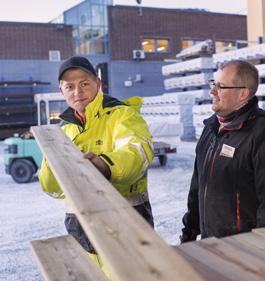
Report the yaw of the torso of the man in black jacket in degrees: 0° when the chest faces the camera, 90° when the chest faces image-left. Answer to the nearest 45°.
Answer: approximately 45°

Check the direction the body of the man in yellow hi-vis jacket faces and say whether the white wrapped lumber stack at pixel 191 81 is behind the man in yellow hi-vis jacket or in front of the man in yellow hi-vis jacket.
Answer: behind

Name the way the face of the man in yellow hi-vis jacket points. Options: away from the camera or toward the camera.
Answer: toward the camera

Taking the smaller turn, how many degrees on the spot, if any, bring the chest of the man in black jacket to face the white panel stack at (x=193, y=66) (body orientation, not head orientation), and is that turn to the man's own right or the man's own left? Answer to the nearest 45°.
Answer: approximately 135° to the man's own right

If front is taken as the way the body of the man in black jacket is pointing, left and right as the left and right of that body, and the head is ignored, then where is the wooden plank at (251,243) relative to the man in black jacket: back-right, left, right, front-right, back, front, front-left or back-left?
front-left

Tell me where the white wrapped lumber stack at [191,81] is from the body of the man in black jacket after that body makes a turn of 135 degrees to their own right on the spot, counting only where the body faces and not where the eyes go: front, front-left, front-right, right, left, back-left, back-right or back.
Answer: front

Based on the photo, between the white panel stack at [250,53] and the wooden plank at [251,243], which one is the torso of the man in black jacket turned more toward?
the wooden plank

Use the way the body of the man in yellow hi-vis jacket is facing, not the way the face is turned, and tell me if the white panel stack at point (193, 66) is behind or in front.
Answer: behind

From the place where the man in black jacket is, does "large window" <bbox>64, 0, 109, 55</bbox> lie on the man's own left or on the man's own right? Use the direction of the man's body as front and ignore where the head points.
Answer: on the man's own right

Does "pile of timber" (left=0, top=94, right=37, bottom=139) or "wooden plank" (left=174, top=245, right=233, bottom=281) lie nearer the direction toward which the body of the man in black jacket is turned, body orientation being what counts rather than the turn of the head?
the wooden plank

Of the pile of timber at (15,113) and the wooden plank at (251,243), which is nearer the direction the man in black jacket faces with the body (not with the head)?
the wooden plank
